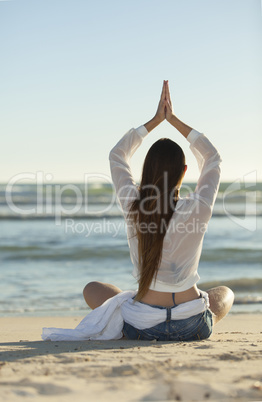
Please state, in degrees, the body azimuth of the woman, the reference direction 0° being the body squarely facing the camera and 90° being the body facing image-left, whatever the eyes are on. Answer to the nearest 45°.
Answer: approximately 180°

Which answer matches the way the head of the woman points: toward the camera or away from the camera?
away from the camera
